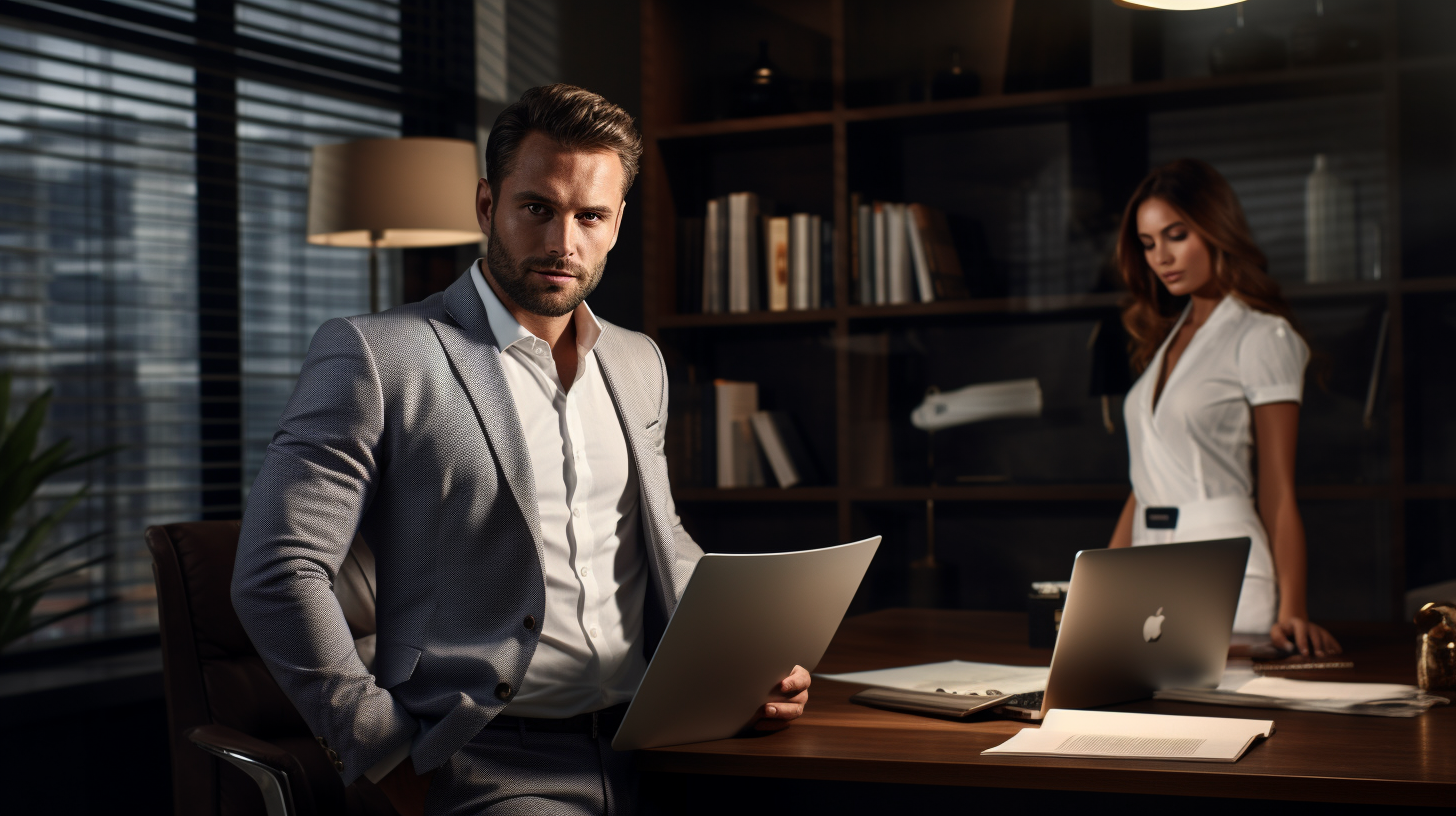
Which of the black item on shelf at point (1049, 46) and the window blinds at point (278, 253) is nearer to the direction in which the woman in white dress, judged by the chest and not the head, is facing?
the window blinds

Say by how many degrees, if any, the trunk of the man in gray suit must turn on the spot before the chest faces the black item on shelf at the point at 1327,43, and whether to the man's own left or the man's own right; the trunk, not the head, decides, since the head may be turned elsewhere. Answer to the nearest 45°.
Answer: approximately 90° to the man's own left

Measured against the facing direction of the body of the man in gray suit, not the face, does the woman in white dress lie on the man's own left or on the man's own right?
on the man's own left

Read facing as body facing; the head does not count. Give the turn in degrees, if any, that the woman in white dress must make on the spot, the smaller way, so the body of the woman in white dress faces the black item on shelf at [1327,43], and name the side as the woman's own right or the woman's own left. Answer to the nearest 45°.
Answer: approximately 135° to the woman's own right

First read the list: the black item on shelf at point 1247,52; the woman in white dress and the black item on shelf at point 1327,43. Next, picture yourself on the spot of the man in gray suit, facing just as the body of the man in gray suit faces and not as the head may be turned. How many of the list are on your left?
3

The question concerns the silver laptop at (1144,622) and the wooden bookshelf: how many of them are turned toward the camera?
1
